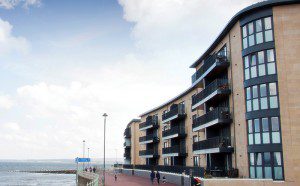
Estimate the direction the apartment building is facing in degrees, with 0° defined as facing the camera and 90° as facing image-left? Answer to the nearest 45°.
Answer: approximately 45°
